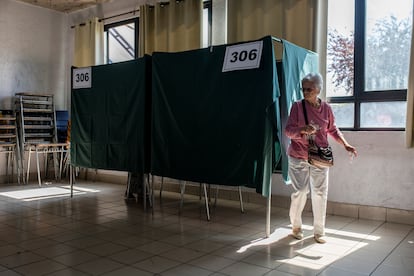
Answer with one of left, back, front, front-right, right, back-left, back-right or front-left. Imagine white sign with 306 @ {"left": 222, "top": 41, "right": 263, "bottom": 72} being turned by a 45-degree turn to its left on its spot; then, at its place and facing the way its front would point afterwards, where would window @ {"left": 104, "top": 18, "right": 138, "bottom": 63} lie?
back-right

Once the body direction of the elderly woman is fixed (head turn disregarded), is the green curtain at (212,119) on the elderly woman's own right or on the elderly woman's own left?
on the elderly woman's own right

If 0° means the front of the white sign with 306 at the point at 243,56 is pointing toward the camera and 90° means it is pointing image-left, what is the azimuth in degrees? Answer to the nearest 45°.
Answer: approximately 45°

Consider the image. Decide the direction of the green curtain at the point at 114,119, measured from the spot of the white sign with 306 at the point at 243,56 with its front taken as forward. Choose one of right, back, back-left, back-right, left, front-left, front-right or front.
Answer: right

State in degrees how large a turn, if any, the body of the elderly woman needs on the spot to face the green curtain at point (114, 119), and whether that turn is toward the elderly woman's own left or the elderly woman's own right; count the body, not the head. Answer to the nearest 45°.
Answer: approximately 90° to the elderly woman's own right

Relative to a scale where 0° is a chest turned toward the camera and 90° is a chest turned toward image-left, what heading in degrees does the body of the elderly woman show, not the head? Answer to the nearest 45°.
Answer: approximately 0°

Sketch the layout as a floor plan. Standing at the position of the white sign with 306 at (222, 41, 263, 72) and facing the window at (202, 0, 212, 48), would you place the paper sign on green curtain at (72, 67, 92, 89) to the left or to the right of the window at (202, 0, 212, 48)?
left

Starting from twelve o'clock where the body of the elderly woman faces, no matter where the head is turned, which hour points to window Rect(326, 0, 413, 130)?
The window is roughly at 7 o'clock from the elderly woman.

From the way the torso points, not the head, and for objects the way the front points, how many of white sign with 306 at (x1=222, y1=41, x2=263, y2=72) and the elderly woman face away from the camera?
0
